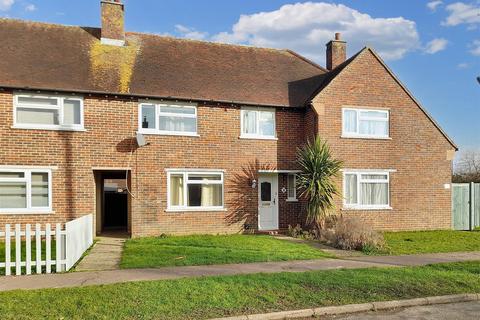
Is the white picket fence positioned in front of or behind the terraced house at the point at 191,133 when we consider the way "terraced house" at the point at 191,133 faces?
in front

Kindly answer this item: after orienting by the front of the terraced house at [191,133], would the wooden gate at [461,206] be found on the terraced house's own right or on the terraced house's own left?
on the terraced house's own left

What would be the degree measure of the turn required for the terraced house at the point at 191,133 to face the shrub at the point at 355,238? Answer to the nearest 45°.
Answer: approximately 45° to its left

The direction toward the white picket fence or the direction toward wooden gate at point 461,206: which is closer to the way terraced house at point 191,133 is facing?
the white picket fence

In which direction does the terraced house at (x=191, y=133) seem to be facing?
toward the camera

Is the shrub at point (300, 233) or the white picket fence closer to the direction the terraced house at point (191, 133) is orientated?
the white picket fence
